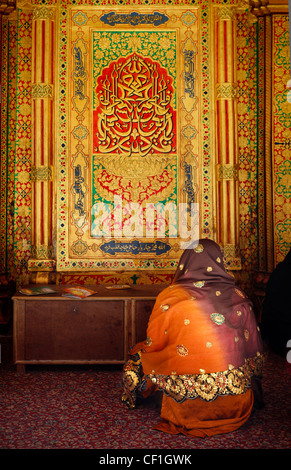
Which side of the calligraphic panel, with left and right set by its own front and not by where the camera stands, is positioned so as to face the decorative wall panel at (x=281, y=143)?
left

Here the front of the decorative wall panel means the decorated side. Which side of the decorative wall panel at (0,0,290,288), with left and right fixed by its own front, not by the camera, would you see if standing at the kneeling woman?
front

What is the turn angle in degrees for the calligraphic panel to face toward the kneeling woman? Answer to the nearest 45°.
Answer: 0° — it already faces them

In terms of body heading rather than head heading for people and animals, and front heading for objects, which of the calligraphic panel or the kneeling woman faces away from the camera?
the kneeling woman

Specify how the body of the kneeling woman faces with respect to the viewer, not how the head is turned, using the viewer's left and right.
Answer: facing away from the viewer

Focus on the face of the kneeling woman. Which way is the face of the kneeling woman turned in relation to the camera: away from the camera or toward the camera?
away from the camera

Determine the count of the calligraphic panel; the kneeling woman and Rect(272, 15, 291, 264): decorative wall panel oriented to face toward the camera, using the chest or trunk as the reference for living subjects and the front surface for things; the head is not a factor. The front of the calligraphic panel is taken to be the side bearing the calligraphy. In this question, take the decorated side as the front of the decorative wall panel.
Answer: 2

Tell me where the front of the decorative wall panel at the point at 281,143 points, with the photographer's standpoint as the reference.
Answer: facing the viewer

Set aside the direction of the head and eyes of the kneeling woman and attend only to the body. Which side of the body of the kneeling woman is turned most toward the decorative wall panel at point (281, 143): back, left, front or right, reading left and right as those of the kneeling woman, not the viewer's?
front

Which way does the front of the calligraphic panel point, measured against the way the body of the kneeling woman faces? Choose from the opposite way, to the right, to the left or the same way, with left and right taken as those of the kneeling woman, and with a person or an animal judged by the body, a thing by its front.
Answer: the opposite way

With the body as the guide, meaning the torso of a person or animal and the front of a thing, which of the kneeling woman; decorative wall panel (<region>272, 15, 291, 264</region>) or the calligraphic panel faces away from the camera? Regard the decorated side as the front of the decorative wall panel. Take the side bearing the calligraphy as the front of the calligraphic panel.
the kneeling woman

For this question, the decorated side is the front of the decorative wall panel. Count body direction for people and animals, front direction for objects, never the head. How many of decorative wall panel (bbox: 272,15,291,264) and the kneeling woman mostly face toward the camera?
1

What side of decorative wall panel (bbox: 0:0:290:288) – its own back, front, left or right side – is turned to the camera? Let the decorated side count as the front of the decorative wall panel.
front
